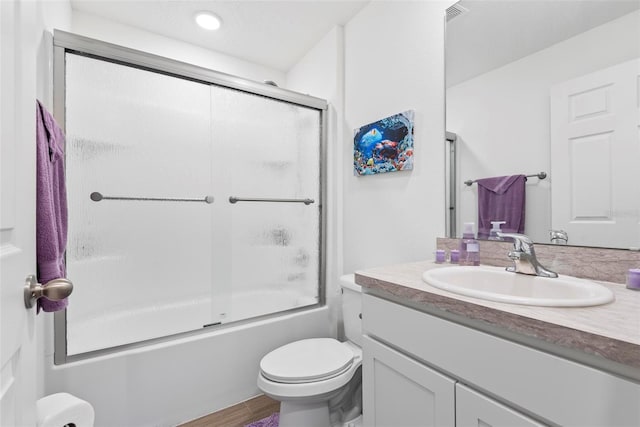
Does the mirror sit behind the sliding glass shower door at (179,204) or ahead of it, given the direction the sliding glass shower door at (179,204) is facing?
ahead

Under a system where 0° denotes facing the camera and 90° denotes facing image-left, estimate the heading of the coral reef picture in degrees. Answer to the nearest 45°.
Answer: approximately 45°

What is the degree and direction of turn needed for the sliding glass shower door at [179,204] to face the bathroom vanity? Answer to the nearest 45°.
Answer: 0° — it already faces it

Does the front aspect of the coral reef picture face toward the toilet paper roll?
yes

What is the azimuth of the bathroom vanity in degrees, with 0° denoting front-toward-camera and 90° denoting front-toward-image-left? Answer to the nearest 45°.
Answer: approximately 45°

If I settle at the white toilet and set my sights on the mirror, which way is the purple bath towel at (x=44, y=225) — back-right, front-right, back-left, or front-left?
back-right
